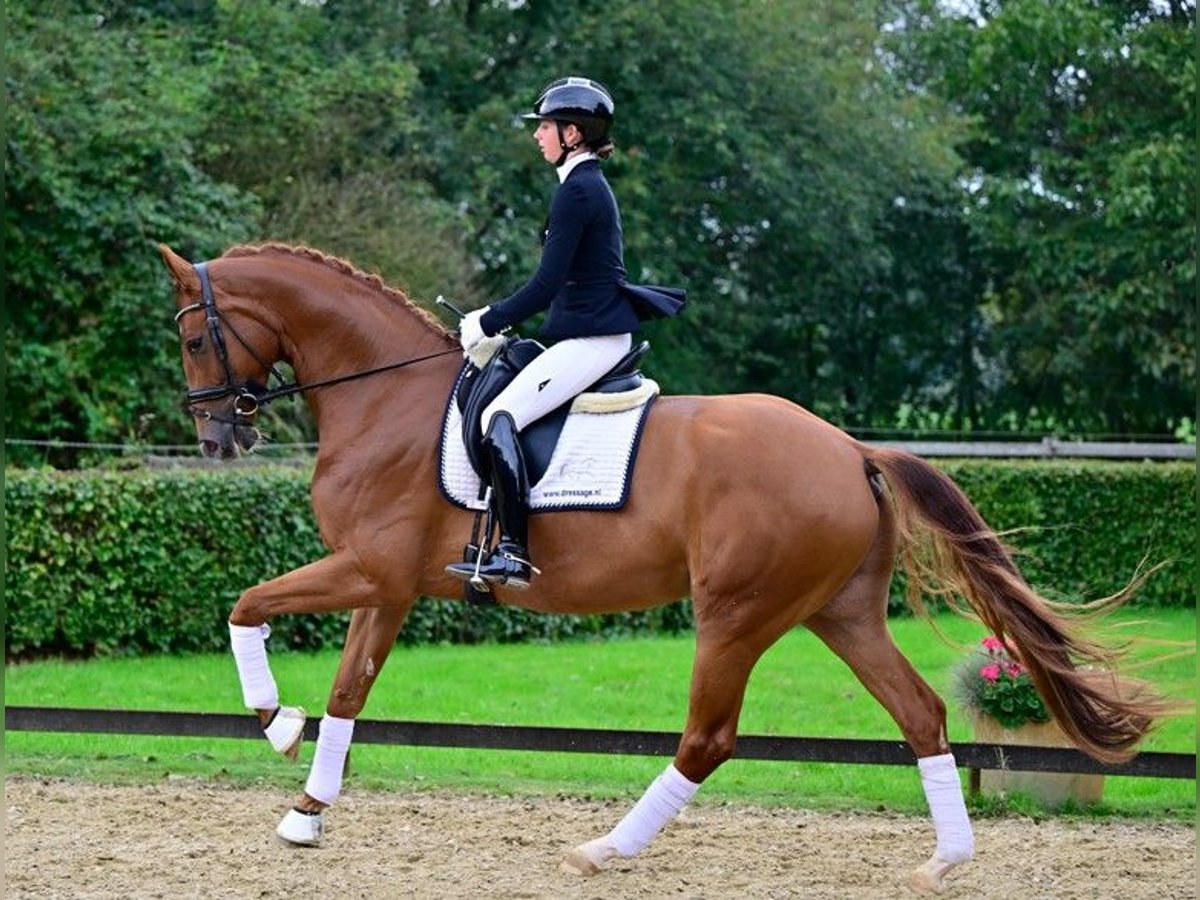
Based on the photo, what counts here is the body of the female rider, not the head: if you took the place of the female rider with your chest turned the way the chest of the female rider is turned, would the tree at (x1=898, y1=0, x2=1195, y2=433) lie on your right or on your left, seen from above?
on your right

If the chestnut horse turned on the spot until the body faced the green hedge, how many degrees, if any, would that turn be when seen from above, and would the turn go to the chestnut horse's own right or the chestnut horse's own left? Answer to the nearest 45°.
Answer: approximately 45° to the chestnut horse's own right

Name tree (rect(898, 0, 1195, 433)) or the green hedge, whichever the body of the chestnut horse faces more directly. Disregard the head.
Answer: the green hedge

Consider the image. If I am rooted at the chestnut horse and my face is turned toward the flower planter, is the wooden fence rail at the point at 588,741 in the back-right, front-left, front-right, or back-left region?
front-left

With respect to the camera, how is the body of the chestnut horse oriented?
to the viewer's left

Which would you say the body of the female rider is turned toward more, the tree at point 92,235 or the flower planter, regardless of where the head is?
the tree

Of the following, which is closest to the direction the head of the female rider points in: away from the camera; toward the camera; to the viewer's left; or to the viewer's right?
to the viewer's left

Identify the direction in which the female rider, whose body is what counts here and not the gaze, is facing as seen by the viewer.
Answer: to the viewer's left

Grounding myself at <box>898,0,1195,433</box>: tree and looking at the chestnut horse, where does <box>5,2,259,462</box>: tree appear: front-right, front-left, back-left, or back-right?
front-right

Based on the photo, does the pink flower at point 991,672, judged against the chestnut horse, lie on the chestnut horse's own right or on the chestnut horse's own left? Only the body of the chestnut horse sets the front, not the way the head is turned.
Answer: on the chestnut horse's own right

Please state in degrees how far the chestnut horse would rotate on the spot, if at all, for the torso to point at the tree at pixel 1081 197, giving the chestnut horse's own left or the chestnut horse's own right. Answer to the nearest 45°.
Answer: approximately 90° to the chestnut horse's own right

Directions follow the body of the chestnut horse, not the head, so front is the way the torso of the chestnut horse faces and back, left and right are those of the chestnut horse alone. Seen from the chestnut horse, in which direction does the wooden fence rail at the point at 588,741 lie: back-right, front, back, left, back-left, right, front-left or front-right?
right

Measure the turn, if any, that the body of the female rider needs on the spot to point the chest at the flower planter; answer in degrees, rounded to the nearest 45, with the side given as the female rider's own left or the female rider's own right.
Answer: approximately 135° to the female rider's own right
